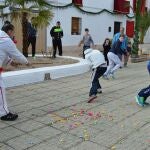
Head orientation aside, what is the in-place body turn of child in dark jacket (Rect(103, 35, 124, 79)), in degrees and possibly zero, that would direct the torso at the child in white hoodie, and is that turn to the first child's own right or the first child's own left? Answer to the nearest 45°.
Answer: approximately 90° to the first child's own right

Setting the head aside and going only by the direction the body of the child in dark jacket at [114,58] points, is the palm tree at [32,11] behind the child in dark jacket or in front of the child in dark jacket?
behind

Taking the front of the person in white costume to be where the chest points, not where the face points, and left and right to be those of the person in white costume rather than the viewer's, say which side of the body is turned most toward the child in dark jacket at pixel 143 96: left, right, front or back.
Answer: front

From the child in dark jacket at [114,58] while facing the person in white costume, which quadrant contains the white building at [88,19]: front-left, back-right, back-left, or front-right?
back-right

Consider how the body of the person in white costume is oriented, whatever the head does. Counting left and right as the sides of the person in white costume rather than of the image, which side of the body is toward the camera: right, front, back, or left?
right
